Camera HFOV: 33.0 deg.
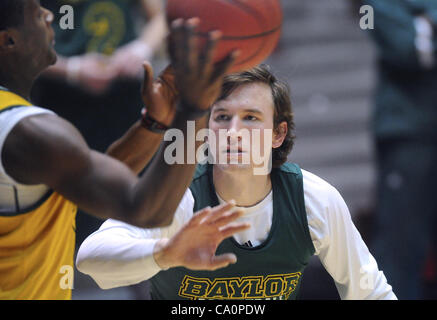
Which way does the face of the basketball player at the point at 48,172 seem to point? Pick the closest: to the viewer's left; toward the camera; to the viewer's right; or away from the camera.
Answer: to the viewer's right

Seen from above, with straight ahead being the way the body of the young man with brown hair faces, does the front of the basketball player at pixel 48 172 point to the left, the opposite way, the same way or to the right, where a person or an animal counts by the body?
to the left

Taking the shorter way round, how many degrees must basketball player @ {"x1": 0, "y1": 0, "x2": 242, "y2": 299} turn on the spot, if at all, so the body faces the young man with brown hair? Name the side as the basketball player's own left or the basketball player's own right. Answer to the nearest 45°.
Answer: approximately 45° to the basketball player's own left

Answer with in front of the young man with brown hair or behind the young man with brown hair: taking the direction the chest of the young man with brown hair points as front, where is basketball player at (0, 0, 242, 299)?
in front

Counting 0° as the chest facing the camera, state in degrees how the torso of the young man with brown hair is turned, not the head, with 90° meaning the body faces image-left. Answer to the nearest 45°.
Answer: approximately 0°

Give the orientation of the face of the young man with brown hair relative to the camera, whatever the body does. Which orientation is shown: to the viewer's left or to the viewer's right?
to the viewer's left

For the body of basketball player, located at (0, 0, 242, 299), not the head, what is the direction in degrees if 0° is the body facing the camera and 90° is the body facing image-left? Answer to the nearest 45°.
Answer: approximately 270°

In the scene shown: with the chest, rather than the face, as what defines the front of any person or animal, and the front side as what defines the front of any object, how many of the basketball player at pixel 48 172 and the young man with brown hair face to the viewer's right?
1
